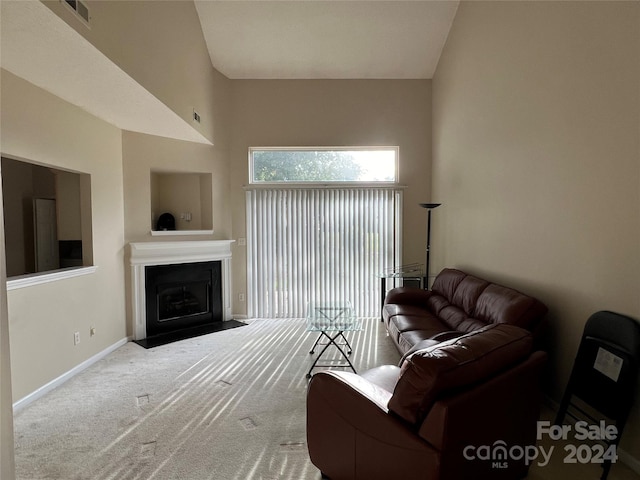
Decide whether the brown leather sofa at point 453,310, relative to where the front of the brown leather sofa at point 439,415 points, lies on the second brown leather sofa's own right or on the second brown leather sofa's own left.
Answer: on the second brown leather sofa's own right

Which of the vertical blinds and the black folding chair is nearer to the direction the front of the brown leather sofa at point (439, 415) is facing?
the vertical blinds

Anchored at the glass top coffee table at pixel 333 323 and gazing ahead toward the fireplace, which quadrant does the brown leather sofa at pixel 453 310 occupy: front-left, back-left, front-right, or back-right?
back-right

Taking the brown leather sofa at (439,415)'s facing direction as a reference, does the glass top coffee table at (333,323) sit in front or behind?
in front

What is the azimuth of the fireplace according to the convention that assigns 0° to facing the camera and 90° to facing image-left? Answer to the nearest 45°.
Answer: approximately 315°

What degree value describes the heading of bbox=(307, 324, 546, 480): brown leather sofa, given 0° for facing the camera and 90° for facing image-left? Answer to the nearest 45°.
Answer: approximately 135°

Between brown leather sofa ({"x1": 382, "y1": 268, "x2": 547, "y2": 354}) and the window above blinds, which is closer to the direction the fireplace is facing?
the brown leather sofa

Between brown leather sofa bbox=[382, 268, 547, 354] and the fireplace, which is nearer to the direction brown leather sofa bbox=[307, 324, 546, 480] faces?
the fireplace

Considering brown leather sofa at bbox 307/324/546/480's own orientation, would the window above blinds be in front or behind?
in front
